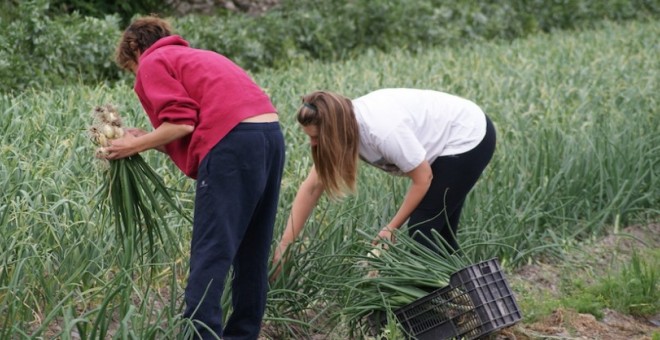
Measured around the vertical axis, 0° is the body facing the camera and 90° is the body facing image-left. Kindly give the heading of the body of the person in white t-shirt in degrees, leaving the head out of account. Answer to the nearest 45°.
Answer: approximately 90°

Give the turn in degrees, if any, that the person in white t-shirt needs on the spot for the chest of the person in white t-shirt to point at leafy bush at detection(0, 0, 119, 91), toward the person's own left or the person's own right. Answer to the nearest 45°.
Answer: approximately 45° to the person's own right

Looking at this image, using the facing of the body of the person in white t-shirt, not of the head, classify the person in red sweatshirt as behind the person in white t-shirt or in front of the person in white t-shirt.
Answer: in front

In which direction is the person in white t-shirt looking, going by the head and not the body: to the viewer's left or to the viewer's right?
to the viewer's left

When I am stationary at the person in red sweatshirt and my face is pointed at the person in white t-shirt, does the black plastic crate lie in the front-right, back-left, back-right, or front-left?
front-right

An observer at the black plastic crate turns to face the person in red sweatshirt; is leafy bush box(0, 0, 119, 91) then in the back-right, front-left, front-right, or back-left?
front-right
